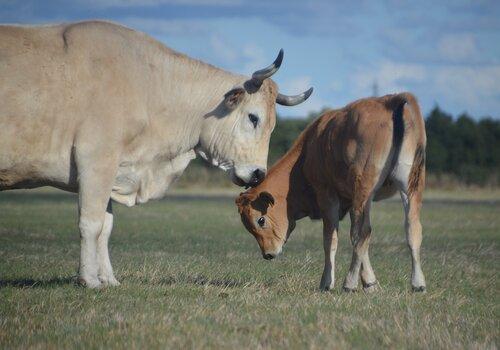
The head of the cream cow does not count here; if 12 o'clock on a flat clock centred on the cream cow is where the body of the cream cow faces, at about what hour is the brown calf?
The brown calf is roughly at 12 o'clock from the cream cow.

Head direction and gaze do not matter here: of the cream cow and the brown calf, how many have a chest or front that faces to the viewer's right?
1

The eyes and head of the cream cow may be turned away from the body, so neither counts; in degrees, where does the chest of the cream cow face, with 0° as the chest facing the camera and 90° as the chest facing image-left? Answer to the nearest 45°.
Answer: approximately 270°
